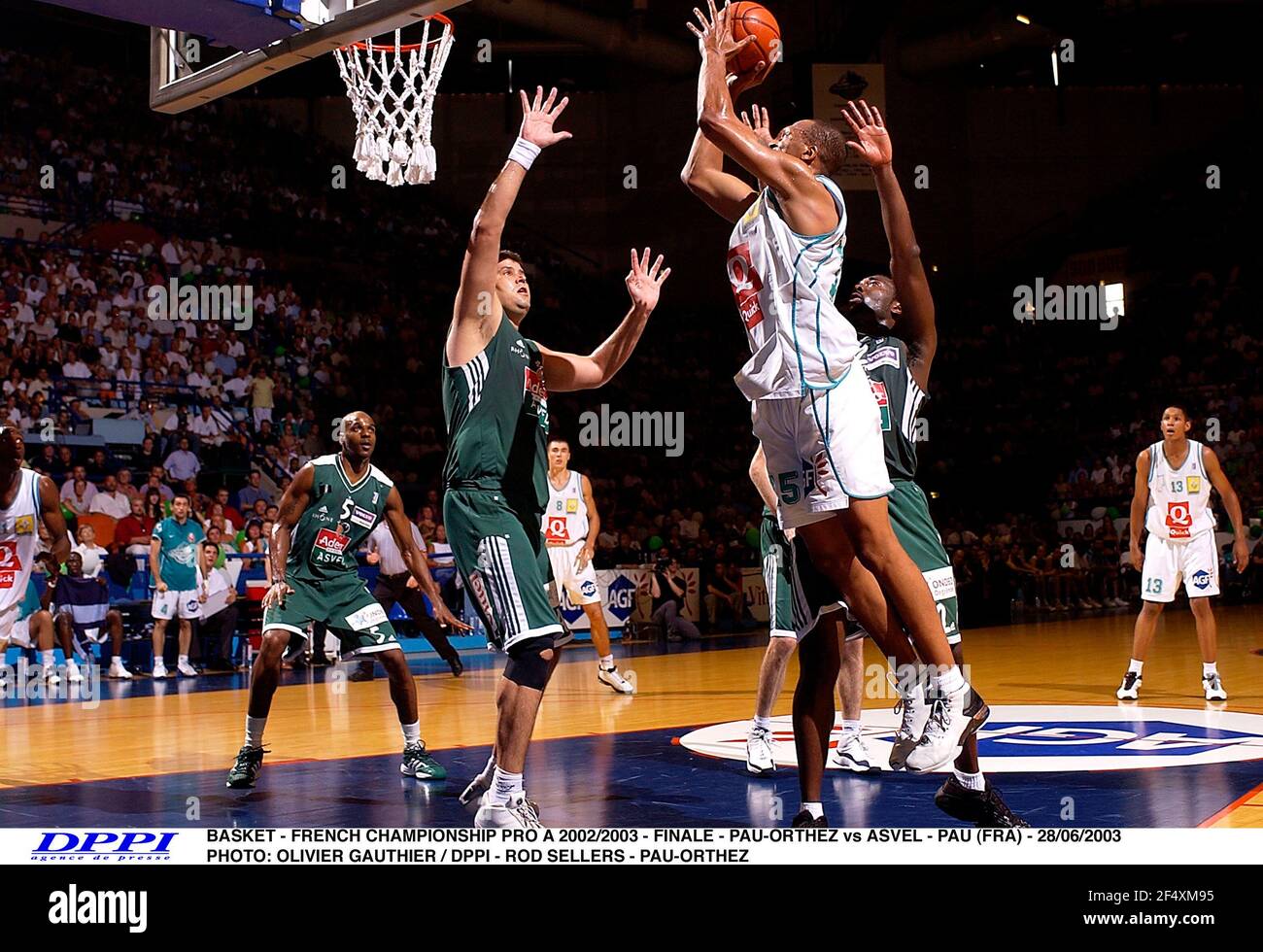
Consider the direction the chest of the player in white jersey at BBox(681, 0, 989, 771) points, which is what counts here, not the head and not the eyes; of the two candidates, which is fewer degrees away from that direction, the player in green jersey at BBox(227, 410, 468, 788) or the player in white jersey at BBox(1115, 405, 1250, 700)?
the player in green jersey

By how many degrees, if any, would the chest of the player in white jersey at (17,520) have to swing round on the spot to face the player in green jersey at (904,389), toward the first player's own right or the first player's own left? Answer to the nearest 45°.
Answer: approximately 90° to the first player's own left

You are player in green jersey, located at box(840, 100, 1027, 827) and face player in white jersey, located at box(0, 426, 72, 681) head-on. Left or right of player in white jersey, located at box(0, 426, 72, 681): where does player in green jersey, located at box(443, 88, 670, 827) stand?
left

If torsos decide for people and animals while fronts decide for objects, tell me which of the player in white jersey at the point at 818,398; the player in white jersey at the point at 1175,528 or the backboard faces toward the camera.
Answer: the player in white jersey at the point at 1175,528

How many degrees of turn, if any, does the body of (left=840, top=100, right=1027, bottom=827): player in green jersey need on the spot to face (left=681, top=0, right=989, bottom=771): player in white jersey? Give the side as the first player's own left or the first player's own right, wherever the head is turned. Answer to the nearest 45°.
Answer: approximately 45° to the first player's own left

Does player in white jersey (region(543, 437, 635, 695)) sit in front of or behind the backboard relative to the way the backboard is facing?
in front

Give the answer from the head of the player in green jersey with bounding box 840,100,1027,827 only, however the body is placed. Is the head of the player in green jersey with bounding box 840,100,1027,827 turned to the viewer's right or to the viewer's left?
to the viewer's left

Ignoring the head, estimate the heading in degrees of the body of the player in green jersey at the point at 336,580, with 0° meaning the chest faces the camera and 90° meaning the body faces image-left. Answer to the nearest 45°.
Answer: approximately 0°

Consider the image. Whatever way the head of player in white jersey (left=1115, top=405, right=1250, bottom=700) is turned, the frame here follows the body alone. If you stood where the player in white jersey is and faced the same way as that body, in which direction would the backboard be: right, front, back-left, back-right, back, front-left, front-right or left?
front-right

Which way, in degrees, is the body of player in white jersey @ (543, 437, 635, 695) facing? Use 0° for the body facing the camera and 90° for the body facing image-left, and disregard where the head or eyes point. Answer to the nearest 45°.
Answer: approximately 0°
